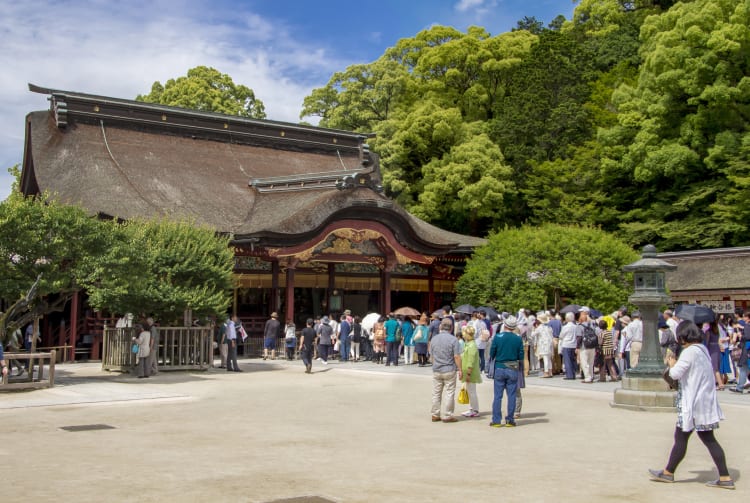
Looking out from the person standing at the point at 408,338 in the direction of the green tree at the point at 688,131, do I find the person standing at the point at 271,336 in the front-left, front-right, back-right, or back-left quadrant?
back-left

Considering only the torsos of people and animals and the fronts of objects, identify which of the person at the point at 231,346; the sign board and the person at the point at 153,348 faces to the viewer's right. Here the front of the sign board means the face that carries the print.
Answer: the person at the point at 231,346

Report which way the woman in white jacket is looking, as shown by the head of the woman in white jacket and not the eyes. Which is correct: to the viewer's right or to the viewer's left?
to the viewer's left

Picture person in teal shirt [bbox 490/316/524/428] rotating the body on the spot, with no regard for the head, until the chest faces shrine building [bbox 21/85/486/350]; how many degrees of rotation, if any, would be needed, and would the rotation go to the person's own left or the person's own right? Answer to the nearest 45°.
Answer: approximately 45° to the person's own left

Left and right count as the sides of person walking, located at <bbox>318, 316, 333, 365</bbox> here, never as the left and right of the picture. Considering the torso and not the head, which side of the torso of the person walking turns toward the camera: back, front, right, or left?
back

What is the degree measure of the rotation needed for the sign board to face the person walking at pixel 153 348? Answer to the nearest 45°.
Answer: approximately 45° to its right

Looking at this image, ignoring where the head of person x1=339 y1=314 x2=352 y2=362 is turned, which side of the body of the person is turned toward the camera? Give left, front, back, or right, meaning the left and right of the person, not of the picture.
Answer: back

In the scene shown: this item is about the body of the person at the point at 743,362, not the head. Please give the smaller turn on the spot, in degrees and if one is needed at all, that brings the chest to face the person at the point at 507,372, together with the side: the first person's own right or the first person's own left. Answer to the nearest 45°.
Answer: approximately 45° to the first person's own left

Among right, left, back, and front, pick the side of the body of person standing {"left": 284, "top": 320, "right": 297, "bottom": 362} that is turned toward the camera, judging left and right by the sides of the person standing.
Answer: back

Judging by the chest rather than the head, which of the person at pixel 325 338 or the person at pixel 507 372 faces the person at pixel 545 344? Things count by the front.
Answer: the person at pixel 507 372

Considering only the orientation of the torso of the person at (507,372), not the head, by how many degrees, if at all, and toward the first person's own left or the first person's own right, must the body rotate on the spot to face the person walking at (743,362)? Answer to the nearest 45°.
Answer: approximately 45° to the first person's own right

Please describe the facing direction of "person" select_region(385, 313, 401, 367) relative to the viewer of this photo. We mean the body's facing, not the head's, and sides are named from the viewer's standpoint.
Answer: facing away from the viewer
